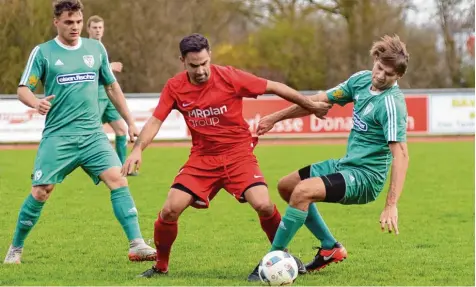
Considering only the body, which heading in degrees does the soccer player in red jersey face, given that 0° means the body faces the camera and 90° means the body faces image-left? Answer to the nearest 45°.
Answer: approximately 0°

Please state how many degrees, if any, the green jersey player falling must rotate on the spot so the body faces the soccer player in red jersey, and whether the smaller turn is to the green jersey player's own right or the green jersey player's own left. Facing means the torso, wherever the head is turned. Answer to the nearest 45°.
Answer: approximately 45° to the green jersey player's own right

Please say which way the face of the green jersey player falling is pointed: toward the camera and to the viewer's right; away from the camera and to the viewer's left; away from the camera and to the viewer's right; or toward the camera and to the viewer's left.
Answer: toward the camera and to the viewer's left

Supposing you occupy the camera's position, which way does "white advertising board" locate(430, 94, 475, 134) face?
facing the viewer

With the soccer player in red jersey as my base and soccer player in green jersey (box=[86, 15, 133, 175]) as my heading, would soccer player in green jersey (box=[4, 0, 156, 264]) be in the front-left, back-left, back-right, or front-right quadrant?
front-left

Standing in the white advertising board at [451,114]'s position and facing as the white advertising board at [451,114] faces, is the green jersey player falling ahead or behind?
ahead

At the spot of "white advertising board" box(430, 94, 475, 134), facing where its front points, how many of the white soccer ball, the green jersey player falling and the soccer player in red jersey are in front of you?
3

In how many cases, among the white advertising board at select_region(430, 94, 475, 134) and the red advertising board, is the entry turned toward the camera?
2

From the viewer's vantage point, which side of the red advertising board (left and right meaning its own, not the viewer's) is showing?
front

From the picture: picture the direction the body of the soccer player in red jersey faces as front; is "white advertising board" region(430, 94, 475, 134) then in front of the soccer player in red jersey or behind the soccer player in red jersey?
behind

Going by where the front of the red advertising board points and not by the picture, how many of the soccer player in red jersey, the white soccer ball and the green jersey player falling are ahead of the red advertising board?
3

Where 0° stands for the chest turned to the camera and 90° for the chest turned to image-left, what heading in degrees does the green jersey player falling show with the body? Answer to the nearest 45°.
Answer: approximately 45°

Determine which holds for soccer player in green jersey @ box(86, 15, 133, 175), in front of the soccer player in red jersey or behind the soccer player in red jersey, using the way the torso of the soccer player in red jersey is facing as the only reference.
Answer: behind

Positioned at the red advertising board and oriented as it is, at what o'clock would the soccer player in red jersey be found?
The soccer player in red jersey is roughly at 12 o'clock from the red advertising board.
